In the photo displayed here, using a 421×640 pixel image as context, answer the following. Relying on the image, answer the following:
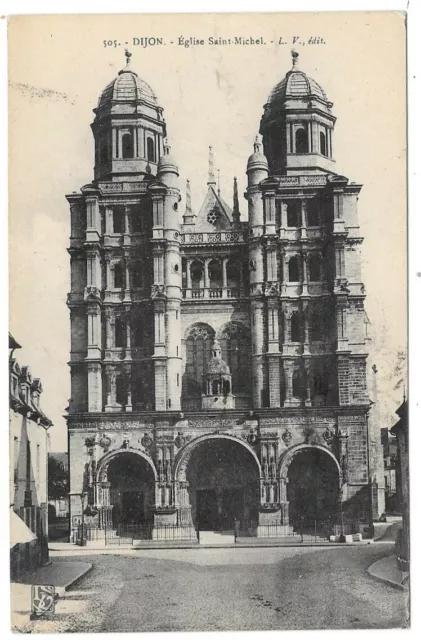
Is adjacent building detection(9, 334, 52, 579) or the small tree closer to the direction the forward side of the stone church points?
the adjacent building

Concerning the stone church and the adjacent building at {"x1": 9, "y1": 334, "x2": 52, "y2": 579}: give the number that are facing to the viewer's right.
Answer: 1

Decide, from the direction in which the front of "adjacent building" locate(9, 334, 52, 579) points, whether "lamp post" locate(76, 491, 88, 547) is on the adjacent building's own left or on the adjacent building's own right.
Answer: on the adjacent building's own left

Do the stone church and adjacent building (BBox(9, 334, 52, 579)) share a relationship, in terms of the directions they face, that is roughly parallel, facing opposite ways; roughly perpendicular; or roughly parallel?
roughly perpendicular

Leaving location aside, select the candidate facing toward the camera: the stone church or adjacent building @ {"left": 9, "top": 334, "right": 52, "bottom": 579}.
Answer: the stone church

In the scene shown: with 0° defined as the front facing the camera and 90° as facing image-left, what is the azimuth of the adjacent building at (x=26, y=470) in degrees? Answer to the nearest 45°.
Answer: approximately 270°

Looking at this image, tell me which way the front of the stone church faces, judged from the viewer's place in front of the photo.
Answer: facing the viewer

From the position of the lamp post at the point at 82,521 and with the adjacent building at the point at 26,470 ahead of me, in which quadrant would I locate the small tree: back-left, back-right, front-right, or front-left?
back-right

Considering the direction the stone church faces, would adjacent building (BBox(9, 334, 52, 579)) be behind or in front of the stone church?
in front

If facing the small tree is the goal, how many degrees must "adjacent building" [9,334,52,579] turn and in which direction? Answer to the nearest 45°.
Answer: approximately 90° to its left
